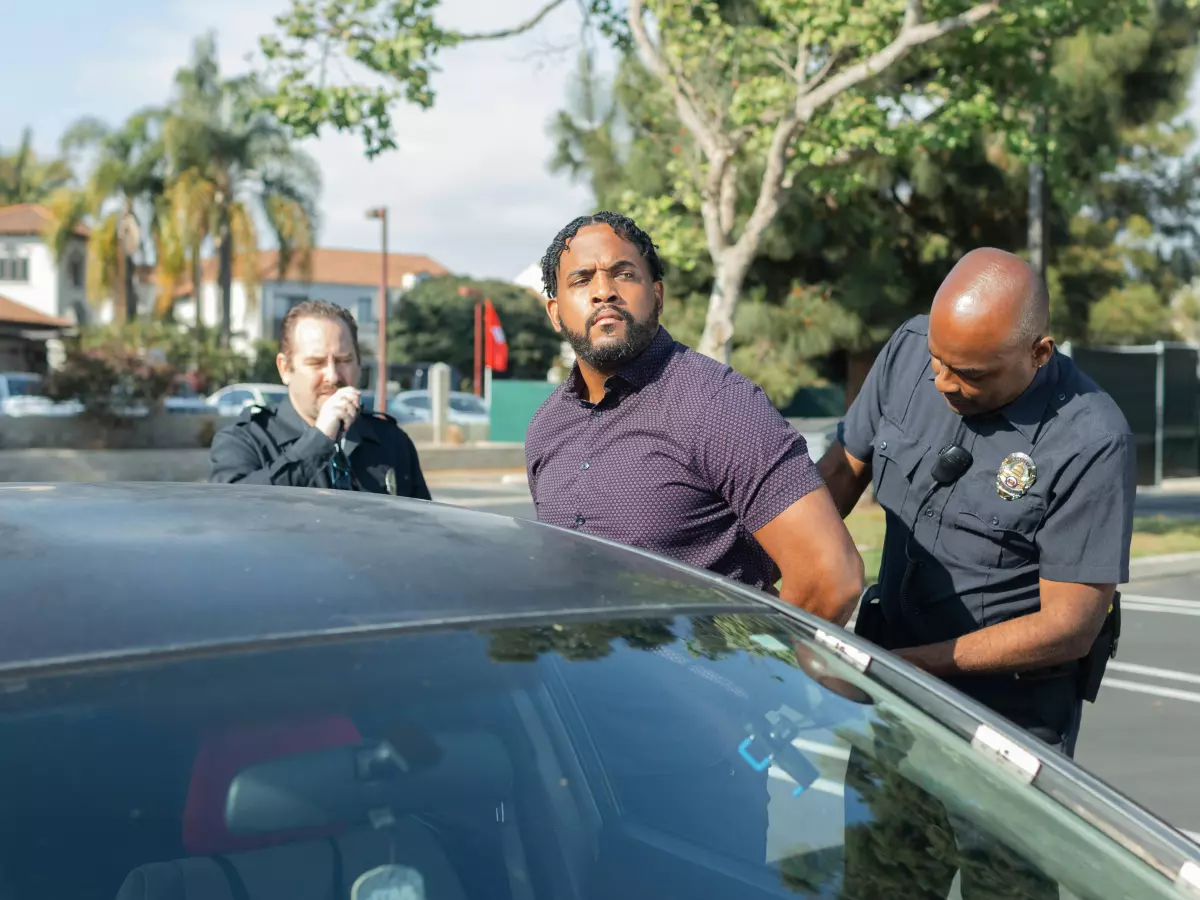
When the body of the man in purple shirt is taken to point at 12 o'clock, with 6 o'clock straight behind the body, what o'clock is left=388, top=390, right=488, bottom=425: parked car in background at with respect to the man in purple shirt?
The parked car in background is roughly at 4 o'clock from the man in purple shirt.

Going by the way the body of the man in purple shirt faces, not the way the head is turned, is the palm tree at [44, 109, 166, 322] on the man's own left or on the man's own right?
on the man's own right

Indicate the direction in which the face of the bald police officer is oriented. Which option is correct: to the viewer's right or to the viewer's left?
to the viewer's left

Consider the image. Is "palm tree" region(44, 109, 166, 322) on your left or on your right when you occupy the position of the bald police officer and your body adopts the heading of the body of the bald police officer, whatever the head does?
on your right

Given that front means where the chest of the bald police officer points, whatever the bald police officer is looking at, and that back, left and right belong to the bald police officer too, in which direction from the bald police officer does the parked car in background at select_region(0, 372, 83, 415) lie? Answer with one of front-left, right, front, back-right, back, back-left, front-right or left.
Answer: right

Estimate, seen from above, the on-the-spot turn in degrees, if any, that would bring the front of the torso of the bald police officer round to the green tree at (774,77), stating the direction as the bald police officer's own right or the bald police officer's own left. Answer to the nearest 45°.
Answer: approximately 135° to the bald police officer's own right

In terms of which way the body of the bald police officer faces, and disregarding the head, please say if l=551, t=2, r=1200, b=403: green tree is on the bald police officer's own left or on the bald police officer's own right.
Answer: on the bald police officer's own right
